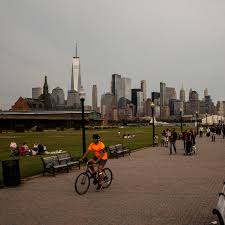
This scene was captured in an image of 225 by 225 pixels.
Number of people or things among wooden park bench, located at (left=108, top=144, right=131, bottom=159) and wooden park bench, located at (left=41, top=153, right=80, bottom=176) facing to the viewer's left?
0

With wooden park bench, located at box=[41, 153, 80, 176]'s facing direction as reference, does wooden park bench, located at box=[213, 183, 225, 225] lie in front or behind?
in front

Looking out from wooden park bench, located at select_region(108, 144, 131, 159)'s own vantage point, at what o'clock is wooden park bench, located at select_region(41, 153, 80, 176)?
wooden park bench, located at select_region(41, 153, 80, 176) is roughly at 2 o'clock from wooden park bench, located at select_region(108, 144, 131, 159).

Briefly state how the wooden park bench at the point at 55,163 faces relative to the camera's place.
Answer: facing the viewer and to the right of the viewer

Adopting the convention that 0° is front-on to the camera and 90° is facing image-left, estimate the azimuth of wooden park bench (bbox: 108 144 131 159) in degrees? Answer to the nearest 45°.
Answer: approximately 315°
